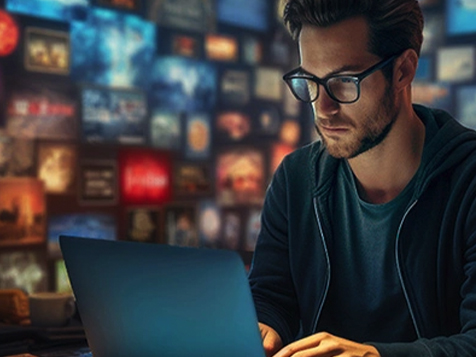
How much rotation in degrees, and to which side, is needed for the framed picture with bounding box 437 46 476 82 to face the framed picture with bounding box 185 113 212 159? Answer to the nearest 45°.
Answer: approximately 45° to its right

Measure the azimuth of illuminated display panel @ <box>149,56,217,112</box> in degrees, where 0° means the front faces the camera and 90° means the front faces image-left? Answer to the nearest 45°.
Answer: approximately 0°

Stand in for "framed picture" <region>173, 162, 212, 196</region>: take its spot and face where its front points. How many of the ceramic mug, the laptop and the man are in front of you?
3

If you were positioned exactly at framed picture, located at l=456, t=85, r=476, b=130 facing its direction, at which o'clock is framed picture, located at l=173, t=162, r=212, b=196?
framed picture, located at l=173, t=162, r=212, b=196 is roughly at 2 o'clock from framed picture, located at l=456, t=85, r=476, b=130.
